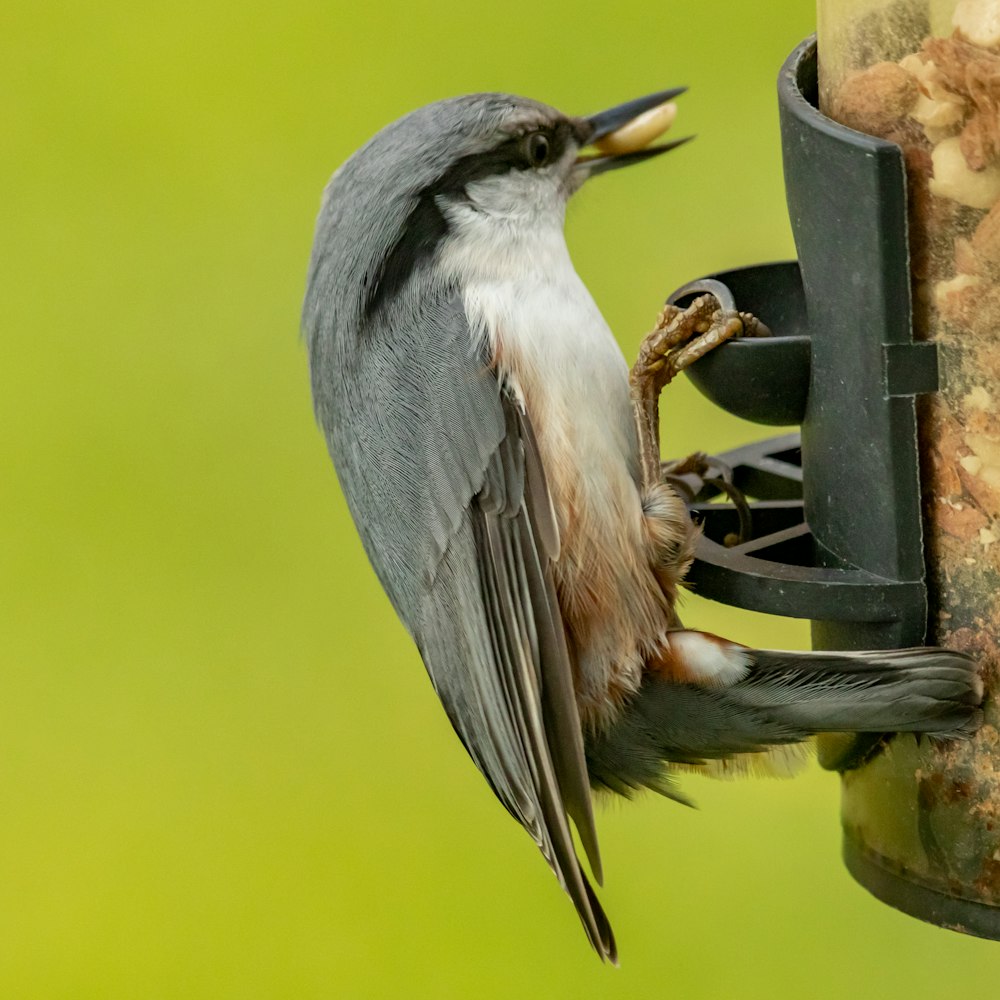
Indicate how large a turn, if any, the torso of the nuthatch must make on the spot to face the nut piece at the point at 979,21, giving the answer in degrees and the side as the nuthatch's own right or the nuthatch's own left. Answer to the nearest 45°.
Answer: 0° — it already faces it

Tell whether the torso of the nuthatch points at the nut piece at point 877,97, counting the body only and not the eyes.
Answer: yes

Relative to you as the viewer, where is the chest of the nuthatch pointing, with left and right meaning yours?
facing to the right of the viewer

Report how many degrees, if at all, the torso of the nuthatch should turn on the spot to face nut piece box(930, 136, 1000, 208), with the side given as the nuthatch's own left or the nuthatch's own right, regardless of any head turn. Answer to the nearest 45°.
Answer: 0° — it already faces it
